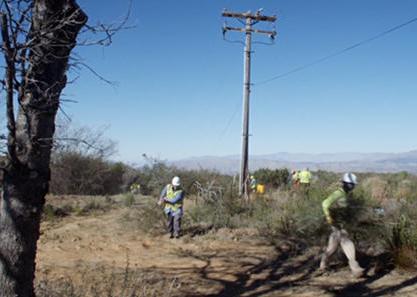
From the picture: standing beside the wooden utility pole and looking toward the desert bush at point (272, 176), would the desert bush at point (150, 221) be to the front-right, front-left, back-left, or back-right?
back-left

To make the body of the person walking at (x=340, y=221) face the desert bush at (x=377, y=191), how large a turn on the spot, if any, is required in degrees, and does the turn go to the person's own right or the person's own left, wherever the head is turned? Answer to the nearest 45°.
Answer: approximately 90° to the person's own left

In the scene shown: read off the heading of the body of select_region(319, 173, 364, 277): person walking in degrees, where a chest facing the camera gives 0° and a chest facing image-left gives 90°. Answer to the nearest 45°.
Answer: approximately 270°

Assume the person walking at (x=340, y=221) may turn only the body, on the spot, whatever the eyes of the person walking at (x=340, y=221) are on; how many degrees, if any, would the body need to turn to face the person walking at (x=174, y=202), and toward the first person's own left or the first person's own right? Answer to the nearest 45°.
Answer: approximately 135° to the first person's own left

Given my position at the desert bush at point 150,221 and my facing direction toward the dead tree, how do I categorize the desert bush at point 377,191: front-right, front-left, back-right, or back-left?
back-left

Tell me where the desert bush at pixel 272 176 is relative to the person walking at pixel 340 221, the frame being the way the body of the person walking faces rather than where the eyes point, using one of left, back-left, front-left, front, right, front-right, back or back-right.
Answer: left

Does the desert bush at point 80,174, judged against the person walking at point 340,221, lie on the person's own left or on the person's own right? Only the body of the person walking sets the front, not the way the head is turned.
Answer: on the person's own left

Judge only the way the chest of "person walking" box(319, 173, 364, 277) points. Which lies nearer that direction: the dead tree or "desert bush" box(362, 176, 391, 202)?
the desert bush

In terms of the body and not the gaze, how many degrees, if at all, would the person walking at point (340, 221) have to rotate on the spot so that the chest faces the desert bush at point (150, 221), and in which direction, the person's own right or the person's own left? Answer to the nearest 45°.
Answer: approximately 135° to the person's own left

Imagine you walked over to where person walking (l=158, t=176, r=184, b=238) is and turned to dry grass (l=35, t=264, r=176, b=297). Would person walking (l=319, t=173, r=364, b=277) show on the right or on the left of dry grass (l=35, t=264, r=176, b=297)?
left
